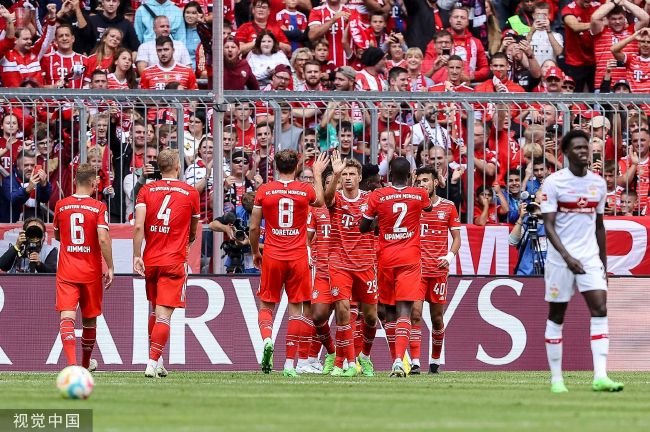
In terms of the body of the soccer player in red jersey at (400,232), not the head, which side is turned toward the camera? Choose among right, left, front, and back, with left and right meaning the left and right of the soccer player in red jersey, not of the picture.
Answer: back

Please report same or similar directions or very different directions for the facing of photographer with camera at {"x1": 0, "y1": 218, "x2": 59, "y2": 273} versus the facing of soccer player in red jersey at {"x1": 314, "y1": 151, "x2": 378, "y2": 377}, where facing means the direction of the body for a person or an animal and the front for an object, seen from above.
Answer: same or similar directions

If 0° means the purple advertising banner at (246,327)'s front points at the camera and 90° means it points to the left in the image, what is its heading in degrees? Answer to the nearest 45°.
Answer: approximately 0°

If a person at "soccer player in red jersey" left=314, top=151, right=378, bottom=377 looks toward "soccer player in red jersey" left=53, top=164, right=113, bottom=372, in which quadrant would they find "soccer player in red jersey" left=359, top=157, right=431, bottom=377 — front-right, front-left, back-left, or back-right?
back-left

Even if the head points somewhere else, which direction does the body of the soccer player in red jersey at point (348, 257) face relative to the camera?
toward the camera

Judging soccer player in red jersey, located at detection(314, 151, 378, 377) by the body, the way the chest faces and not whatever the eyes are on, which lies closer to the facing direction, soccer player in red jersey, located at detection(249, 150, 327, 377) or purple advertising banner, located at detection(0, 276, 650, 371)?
the soccer player in red jersey

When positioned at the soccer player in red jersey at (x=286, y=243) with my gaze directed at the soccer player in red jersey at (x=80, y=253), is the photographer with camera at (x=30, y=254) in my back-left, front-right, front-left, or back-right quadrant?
front-right

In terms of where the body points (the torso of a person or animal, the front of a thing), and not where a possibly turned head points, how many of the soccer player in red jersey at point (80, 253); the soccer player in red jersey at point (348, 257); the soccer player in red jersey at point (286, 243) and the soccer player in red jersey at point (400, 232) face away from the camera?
3

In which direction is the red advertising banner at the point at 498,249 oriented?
toward the camera

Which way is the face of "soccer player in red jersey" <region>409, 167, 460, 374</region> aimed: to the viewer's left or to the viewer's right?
to the viewer's left

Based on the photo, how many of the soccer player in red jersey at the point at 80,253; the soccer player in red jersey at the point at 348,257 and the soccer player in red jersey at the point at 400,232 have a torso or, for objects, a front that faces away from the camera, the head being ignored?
2

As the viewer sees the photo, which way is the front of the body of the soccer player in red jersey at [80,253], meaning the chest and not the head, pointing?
away from the camera

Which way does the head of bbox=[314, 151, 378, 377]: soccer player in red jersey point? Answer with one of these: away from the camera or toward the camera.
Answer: toward the camera

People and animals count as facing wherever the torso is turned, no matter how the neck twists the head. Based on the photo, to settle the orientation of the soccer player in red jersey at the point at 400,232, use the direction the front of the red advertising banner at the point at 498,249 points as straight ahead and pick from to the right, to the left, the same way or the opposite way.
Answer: the opposite way

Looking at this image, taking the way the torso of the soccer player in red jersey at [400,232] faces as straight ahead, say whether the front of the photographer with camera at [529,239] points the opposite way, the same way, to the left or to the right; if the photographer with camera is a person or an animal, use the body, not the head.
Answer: the opposite way
